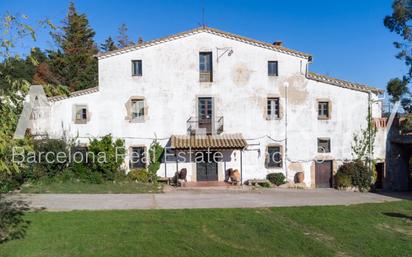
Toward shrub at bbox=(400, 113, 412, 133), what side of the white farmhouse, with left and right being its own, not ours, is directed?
left

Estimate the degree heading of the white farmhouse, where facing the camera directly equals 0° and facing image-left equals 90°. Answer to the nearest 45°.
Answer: approximately 0°

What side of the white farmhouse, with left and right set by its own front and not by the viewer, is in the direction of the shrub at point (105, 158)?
right

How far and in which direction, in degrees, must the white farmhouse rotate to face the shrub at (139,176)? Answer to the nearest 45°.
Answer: approximately 90° to its right

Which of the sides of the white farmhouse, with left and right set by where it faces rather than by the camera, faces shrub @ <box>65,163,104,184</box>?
right

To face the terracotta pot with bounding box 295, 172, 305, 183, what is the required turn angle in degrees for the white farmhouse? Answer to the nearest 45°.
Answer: approximately 90° to its left
